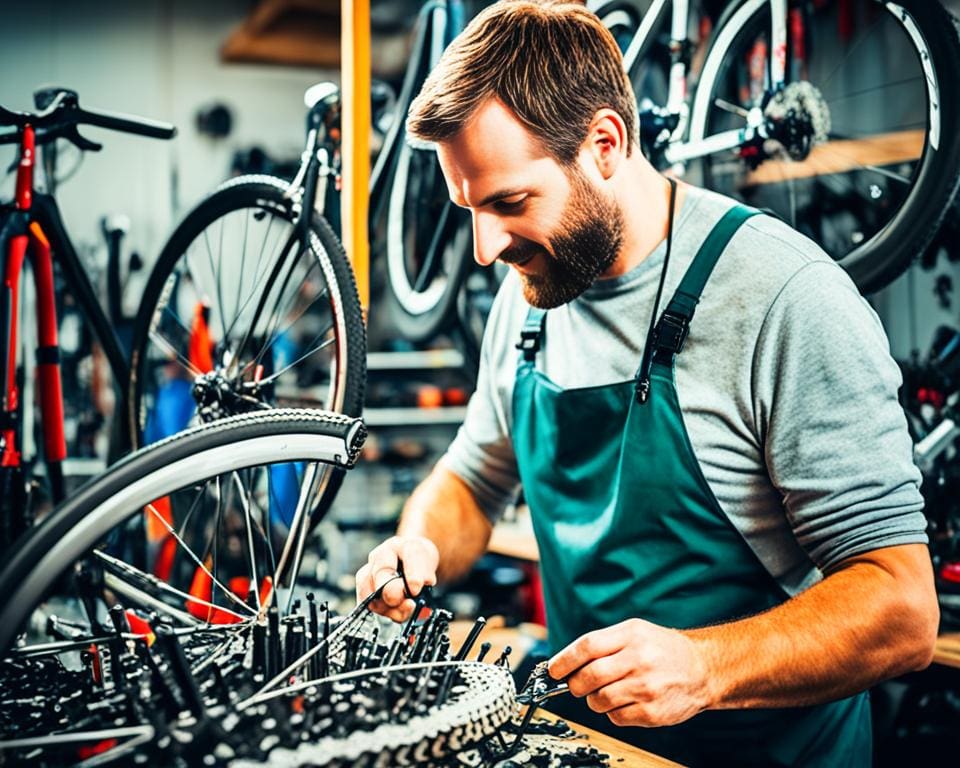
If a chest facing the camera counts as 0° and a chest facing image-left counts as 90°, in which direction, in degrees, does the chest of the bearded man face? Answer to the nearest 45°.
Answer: approximately 45°

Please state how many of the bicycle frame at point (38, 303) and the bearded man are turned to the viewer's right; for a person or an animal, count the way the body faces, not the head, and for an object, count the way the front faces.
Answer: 0

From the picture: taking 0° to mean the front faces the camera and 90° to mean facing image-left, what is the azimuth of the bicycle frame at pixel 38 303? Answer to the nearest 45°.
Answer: approximately 45°

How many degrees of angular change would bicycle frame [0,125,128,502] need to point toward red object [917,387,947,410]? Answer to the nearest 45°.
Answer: approximately 135° to its left

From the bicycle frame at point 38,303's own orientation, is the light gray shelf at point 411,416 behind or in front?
behind

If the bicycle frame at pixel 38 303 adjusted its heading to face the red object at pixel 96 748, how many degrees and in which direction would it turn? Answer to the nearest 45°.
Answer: approximately 45° to its left

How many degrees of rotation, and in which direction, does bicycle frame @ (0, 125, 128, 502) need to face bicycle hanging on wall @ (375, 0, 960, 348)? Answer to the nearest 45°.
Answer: approximately 135° to its left
